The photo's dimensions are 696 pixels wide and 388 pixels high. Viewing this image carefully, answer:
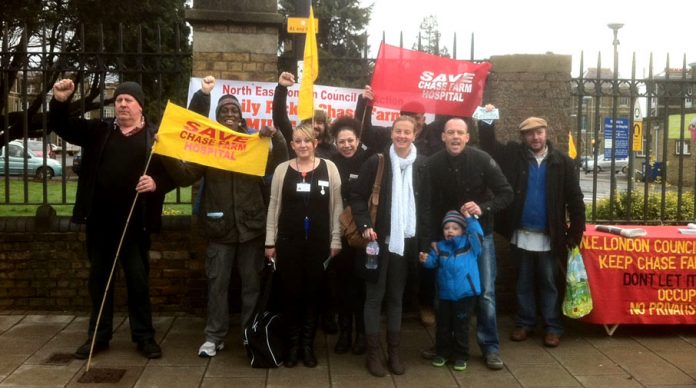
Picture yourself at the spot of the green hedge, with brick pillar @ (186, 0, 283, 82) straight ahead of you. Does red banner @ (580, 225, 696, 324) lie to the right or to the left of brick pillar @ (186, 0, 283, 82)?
left

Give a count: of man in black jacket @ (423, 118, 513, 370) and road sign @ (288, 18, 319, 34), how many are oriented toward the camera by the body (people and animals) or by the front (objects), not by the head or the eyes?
2

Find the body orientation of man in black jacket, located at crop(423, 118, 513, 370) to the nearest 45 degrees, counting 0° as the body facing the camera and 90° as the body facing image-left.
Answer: approximately 0°

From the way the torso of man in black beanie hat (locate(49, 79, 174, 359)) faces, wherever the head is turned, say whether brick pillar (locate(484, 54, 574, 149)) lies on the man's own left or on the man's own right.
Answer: on the man's own left

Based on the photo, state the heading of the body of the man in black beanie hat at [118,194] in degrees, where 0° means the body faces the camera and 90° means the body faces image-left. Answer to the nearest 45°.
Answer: approximately 0°
